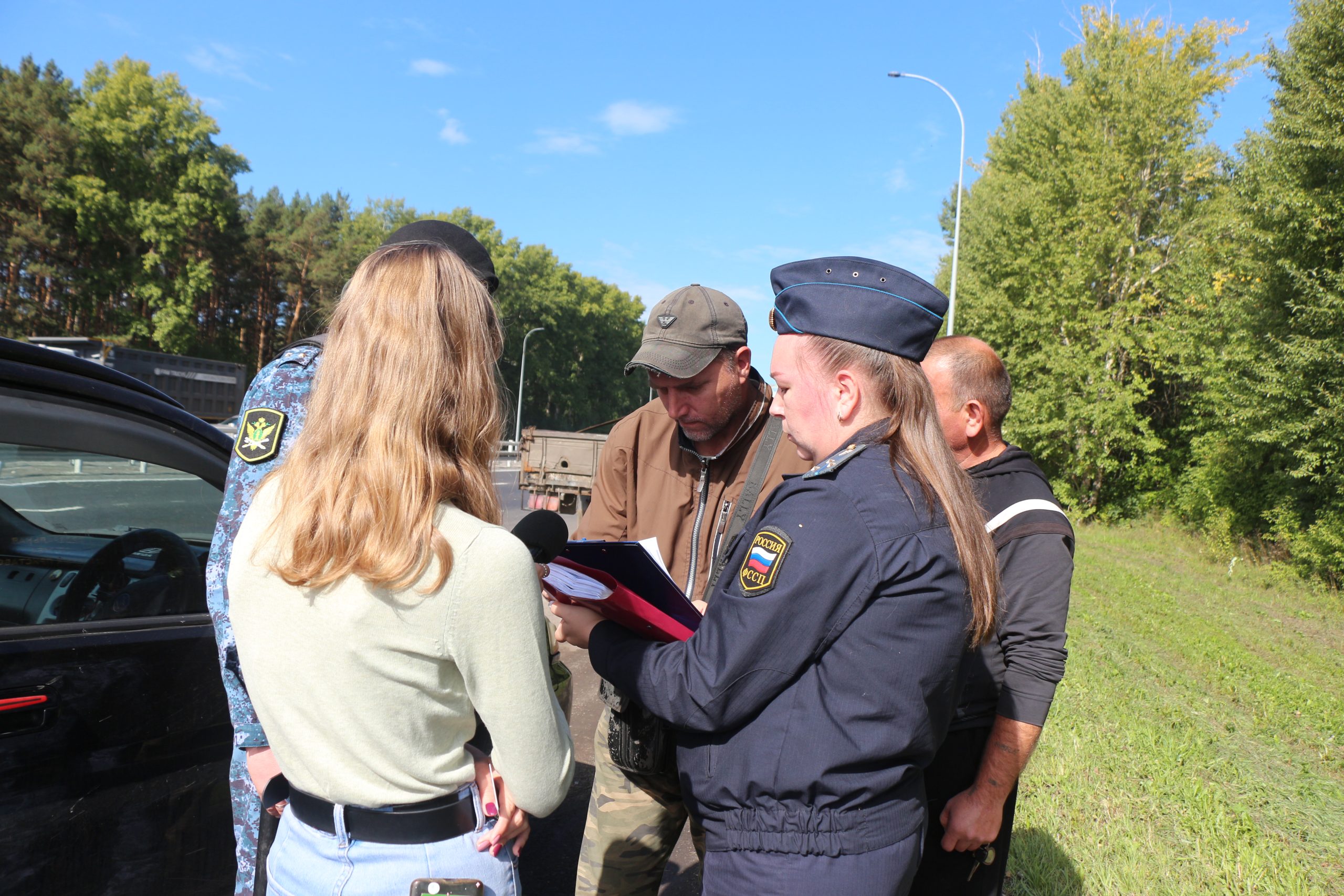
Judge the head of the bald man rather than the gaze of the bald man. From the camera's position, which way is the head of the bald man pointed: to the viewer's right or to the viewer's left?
to the viewer's left

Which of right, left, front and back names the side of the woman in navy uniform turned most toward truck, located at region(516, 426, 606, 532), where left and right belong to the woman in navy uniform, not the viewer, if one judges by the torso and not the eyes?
right

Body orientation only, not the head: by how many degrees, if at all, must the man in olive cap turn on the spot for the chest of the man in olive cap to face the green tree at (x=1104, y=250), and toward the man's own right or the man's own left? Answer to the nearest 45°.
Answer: approximately 180°

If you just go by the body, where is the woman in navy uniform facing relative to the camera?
to the viewer's left

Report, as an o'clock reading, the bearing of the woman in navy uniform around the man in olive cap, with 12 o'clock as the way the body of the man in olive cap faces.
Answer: The woman in navy uniform is roughly at 10 o'clock from the man in olive cap.

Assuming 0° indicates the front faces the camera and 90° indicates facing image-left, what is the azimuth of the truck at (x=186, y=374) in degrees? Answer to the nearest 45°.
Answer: approximately 45°

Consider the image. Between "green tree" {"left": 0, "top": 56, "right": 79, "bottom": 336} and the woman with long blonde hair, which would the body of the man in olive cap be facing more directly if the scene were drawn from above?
the woman with long blonde hair

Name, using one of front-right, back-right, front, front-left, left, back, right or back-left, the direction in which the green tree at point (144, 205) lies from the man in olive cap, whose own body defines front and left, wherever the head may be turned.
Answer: right

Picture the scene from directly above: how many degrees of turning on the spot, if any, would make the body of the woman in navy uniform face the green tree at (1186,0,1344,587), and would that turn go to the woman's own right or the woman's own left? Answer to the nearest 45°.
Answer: approximately 135° to the woman's own right
